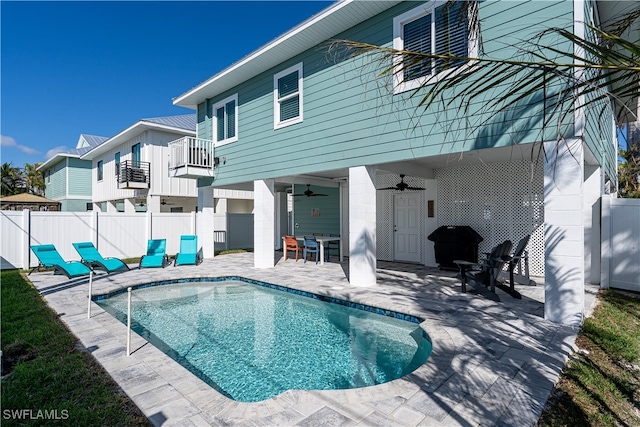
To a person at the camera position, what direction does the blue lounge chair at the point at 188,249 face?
facing the viewer

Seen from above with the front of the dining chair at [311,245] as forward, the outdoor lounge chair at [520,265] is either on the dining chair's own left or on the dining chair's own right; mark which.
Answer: on the dining chair's own right

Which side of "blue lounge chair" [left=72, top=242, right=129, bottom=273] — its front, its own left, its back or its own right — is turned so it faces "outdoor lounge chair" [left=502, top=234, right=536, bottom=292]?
front

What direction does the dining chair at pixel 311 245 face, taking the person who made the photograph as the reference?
facing away from the viewer and to the right of the viewer

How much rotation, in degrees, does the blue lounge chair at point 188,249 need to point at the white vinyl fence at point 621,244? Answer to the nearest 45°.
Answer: approximately 45° to its left

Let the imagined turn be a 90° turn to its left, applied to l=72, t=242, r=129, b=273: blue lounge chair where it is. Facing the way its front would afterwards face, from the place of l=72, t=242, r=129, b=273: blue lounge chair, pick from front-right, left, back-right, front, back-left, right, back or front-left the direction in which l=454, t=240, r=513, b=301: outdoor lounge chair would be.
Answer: right

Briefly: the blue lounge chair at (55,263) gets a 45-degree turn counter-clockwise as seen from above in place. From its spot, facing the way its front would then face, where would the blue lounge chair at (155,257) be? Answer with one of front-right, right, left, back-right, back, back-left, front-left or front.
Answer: front

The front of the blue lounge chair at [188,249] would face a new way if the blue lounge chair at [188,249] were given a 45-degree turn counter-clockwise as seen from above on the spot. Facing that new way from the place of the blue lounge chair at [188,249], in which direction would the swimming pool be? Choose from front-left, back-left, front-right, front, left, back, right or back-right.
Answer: front-right

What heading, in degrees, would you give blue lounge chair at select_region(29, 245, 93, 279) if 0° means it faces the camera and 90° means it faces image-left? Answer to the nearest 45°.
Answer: approximately 315°

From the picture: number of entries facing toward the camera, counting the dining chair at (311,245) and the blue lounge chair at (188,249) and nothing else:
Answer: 1

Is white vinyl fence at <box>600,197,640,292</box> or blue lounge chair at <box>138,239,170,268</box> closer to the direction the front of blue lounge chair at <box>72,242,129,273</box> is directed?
the white vinyl fence

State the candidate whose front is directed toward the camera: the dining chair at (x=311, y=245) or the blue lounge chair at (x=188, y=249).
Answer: the blue lounge chair

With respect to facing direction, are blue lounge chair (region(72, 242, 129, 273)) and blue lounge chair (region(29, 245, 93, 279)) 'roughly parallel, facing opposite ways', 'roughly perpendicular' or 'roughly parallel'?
roughly parallel

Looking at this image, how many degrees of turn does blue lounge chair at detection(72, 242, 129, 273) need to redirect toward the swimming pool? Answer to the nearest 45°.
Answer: approximately 45° to its right

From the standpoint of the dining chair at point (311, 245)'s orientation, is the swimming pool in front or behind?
behind
